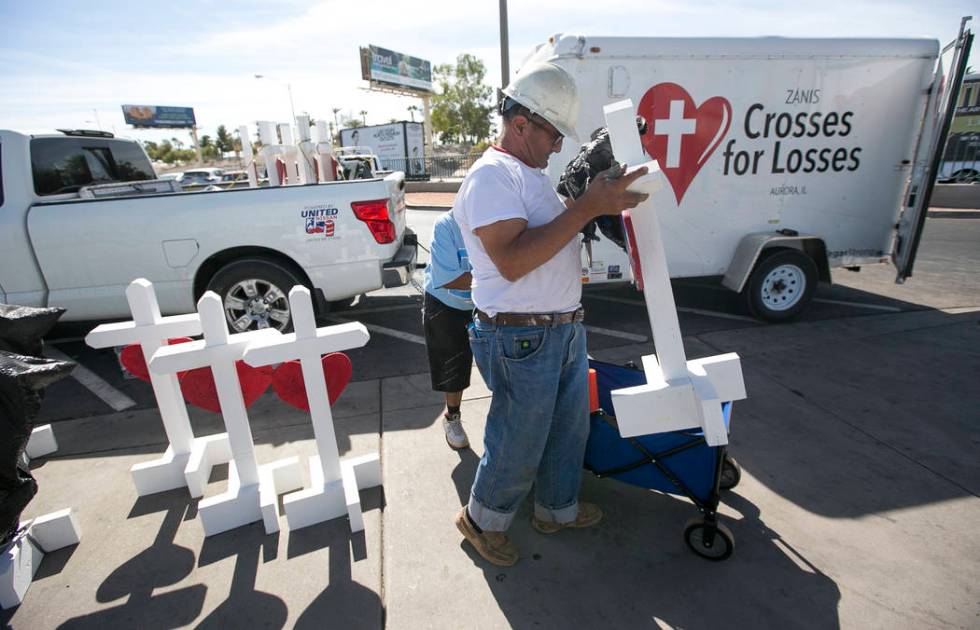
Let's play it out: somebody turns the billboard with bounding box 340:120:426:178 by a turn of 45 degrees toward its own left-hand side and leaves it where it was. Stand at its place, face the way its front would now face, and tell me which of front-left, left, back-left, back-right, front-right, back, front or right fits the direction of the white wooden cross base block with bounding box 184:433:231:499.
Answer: front

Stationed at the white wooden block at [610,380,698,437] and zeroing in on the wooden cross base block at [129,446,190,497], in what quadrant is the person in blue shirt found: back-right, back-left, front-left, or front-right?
front-right

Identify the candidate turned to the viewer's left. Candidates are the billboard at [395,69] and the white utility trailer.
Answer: the white utility trailer

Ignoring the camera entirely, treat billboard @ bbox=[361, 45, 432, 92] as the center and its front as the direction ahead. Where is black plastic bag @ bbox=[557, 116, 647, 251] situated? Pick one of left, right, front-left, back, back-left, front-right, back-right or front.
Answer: front-right

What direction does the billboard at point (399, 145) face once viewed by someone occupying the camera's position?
facing the viewer and to the left of the viewer

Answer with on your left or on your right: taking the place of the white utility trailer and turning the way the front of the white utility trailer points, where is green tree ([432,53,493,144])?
on your right

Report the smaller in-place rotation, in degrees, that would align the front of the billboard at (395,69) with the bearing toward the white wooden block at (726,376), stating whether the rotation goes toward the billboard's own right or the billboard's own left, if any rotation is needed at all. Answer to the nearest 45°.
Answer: approximately 45° to the billboard's own right

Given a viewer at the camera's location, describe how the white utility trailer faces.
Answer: facing to the left of the viewer

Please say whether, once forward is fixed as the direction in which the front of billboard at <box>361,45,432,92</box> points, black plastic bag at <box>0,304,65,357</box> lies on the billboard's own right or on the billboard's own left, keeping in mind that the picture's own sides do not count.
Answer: on the billboard's own right

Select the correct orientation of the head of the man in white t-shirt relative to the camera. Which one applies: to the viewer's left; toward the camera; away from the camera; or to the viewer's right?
to the viewer's right
